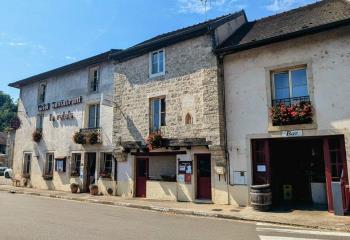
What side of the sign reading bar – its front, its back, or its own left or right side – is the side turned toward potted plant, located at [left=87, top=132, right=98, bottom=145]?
right

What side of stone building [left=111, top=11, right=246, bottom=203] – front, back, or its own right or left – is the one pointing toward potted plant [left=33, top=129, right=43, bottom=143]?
right

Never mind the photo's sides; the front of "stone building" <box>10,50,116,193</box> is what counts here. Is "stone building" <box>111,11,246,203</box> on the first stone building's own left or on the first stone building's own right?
on the first stone building's own left

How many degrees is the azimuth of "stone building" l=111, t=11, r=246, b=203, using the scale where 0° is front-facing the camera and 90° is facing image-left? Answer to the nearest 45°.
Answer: approximately 45°

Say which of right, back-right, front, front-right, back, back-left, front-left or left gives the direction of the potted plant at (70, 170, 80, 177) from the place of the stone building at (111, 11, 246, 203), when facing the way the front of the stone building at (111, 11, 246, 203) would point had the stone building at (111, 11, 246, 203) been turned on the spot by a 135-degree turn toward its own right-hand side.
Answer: front-left

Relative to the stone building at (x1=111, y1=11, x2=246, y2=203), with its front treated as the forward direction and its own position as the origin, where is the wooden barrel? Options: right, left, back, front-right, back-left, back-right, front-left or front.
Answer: left

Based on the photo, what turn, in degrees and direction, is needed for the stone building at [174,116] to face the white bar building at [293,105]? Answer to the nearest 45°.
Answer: approximately 90° to its left

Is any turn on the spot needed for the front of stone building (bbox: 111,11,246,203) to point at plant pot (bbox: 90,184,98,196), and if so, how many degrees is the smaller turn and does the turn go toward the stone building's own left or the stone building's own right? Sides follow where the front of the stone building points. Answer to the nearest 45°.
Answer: approximately 90° to the stone building's own right

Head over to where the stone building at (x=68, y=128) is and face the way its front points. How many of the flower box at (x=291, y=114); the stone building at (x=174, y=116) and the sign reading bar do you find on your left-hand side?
3

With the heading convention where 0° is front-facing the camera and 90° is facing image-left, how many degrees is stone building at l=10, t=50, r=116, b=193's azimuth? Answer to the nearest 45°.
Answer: approximately 45°

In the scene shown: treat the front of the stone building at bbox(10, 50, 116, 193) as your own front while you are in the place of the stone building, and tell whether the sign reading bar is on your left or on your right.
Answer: on your left
